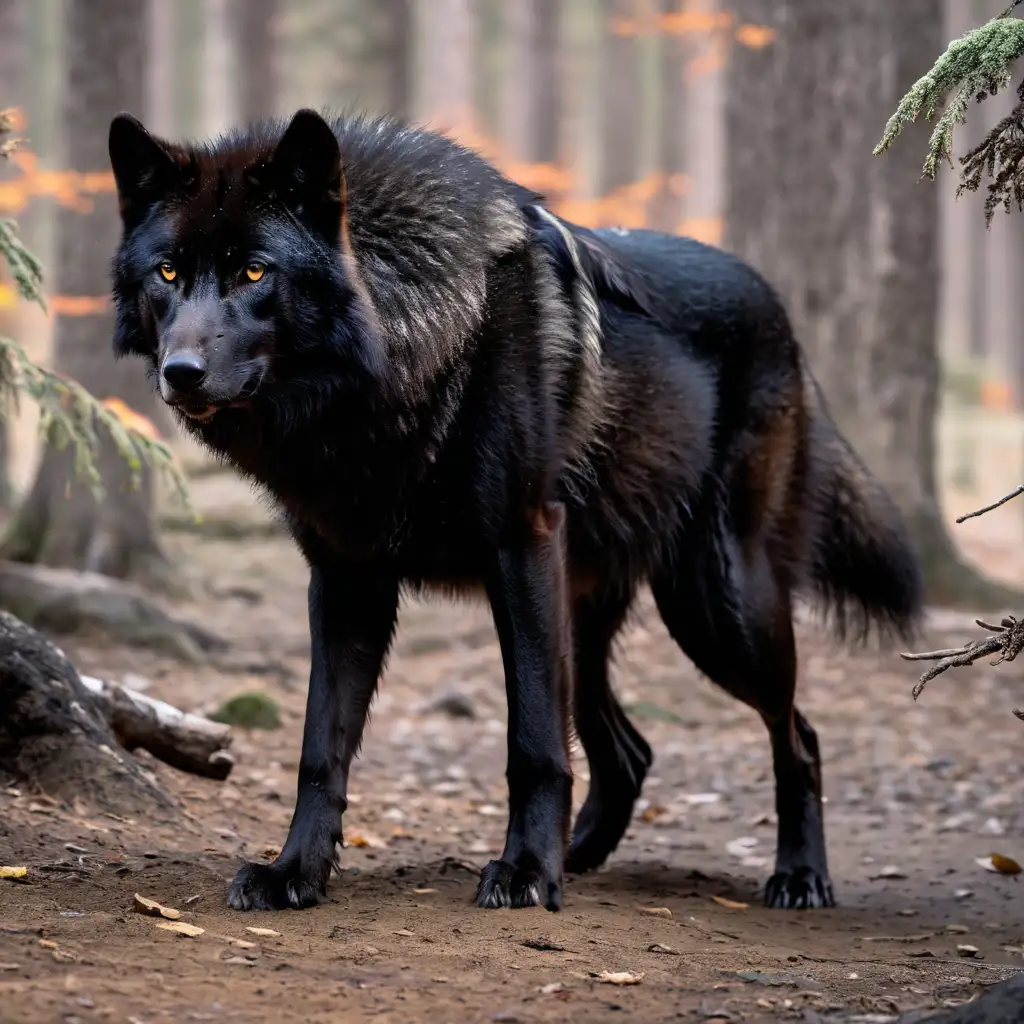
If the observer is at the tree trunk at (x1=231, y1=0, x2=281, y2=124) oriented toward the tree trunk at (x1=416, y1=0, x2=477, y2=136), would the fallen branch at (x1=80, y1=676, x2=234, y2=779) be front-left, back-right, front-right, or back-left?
back-right

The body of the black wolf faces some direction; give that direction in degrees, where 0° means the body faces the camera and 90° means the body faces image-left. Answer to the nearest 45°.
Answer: approximately 45°

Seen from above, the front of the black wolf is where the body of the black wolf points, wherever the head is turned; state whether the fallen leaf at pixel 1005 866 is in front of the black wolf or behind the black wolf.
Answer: behind

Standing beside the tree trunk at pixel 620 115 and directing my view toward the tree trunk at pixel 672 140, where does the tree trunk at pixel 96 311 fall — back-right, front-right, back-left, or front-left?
back-right

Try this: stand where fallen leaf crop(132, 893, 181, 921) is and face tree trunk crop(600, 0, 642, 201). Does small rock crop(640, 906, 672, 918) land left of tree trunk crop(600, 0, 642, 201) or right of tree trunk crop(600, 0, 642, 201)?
right

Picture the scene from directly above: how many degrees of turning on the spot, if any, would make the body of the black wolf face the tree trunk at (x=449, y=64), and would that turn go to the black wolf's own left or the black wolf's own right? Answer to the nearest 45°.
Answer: approximately 135° to the black wolf's own right

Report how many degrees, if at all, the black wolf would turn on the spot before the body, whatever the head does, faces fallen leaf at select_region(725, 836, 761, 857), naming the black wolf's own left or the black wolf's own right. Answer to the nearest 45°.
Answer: approximately 180°
